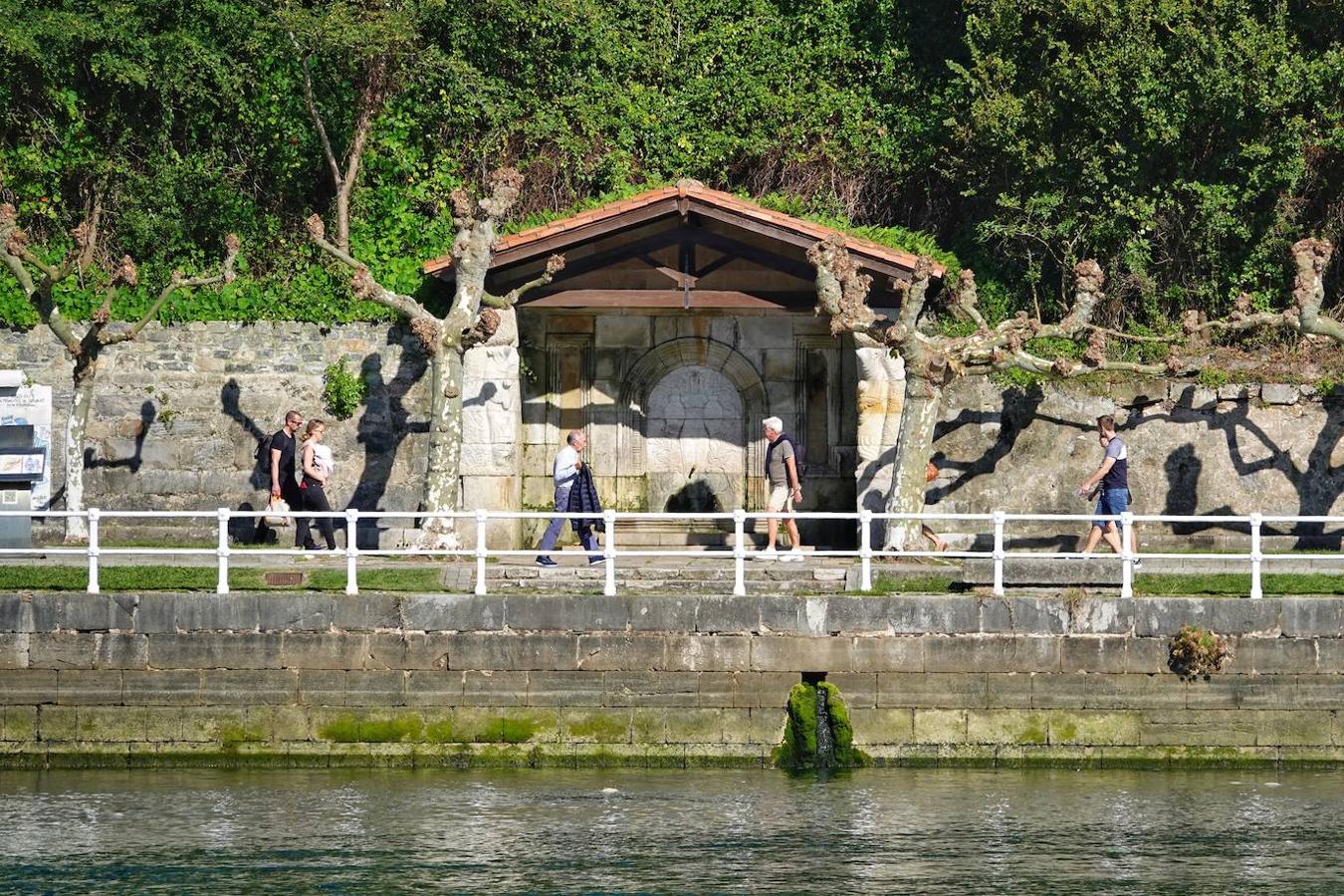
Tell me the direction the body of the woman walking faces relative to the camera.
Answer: to the viewer's right

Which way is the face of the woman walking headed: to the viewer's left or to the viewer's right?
to the viewer's right

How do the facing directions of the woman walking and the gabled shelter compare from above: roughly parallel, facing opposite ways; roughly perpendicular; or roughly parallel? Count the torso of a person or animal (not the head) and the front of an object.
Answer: roughly perpendicular

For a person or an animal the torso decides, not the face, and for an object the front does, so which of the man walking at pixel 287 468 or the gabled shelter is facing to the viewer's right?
the man walking

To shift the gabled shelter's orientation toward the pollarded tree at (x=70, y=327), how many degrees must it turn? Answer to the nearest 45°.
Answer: approximately 90° to its right

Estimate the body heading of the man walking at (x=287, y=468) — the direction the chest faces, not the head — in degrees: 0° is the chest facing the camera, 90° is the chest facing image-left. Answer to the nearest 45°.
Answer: approximately 270°

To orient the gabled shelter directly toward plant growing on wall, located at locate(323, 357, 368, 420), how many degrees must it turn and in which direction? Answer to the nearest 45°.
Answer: approximately 90° to its right

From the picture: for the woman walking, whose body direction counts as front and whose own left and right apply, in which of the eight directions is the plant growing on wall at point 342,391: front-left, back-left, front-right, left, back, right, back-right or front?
left

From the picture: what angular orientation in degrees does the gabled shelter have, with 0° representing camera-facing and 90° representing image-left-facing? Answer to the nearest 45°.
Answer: approximately 0°

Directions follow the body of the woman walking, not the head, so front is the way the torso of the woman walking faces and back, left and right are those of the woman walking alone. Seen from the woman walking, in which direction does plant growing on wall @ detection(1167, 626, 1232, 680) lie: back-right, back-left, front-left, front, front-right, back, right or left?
front-right

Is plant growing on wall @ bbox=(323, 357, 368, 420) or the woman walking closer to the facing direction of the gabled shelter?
the woman walking

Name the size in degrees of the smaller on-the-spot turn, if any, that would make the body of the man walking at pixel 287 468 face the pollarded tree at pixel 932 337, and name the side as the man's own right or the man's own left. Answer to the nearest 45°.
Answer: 0° — they already face it
